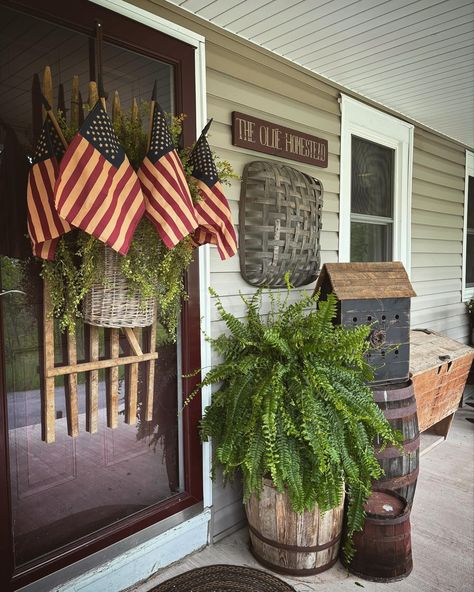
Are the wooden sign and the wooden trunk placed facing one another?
no

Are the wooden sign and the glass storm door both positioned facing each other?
no

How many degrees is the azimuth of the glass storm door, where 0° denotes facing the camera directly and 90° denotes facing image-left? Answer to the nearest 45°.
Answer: approximately 315°

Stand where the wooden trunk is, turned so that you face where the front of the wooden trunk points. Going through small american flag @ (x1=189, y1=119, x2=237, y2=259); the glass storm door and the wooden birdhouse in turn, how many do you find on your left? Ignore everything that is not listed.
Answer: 0

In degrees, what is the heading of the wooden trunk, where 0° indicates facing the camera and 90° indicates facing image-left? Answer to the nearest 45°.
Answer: approximately 315°

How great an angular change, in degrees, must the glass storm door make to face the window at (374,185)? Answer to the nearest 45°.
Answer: approximately 90° to its left

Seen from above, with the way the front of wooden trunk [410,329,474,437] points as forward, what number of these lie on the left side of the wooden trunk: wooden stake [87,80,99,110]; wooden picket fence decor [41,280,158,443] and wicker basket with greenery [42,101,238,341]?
0

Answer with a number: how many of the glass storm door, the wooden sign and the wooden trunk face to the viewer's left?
0

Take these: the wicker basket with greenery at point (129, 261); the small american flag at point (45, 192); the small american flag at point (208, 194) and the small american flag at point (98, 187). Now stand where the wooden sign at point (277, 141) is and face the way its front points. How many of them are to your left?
0

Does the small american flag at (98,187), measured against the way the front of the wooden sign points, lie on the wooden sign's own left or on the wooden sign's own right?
on the wooden sign's own right

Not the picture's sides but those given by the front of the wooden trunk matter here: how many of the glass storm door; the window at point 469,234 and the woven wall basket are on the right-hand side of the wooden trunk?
2

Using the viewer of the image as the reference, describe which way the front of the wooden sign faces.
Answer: facing the viewer and to the right of the viewer

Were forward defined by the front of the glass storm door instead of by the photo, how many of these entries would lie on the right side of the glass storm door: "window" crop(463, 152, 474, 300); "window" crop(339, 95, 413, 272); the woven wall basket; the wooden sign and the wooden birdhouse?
0

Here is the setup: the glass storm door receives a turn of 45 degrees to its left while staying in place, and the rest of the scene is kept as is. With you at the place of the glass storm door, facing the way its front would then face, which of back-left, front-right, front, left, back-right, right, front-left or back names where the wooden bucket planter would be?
front

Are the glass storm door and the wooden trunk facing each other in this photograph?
no

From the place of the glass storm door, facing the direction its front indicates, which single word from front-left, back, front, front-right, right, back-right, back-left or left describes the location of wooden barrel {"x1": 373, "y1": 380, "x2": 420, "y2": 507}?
front-left

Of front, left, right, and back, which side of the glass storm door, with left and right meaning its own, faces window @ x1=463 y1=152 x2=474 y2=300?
left

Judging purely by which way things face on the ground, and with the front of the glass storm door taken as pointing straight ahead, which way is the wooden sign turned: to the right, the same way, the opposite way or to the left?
the same way
